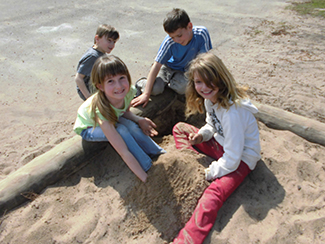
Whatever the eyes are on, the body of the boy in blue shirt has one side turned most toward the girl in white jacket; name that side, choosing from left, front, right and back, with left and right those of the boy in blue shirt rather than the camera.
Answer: front

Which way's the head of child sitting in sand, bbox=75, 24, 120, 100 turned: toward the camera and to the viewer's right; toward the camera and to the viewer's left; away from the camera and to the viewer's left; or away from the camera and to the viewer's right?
toward the camera and to the viewer's right

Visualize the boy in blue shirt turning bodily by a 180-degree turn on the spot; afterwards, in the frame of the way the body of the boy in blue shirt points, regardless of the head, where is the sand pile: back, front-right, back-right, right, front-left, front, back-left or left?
back

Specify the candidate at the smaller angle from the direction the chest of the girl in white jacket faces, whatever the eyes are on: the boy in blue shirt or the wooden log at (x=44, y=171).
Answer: the wooden log

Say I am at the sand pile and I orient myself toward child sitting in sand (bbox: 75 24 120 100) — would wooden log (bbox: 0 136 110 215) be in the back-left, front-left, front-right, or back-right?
front-left

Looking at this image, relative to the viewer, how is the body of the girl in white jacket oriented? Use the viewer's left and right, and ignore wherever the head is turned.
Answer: facing the viewer and to the left of the viewer

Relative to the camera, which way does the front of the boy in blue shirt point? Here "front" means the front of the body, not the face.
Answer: toward the camera
